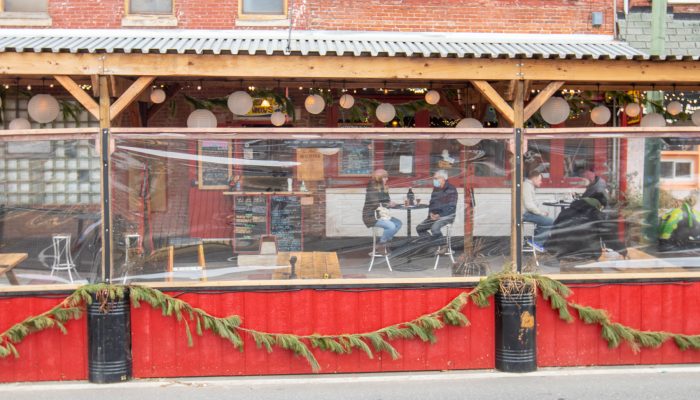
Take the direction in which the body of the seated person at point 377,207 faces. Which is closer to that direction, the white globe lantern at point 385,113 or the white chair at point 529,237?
the white chair

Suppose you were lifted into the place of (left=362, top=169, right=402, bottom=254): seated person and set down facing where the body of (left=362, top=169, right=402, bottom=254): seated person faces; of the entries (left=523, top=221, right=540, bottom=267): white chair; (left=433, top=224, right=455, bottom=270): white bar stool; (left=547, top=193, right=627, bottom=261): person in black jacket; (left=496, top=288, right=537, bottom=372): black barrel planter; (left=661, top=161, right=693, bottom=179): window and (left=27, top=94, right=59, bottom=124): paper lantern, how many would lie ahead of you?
5

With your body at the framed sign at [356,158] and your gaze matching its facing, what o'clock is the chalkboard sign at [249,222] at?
The chalkboard sign is roughly at 3 o'clock from the framed sign.

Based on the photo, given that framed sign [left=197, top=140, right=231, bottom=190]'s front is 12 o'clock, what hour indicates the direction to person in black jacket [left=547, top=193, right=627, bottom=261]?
The person in black jacket is roughly at 9 o'clock from the framed sign.

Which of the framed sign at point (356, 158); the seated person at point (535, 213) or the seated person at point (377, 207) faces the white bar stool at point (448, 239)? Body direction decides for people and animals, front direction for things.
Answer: the seated person at point (377, 207)

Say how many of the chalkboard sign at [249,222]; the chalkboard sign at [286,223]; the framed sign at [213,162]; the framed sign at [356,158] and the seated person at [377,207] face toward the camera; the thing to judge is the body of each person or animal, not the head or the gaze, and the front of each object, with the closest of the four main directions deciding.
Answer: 4

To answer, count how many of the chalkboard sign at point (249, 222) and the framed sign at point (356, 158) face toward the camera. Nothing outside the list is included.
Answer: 2

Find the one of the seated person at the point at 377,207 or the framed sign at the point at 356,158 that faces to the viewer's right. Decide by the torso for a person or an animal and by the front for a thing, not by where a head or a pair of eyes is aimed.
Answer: the seated person

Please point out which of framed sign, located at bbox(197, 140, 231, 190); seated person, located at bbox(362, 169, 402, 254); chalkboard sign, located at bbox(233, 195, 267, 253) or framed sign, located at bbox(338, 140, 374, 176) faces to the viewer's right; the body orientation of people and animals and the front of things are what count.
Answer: the seated person

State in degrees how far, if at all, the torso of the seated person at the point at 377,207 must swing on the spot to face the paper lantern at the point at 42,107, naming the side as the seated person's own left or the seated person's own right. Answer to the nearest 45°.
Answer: approximately 180°

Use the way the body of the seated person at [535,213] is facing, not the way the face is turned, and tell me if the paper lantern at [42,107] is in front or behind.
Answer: behind

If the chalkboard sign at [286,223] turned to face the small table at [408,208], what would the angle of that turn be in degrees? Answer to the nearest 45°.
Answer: approximately 90° to its left
